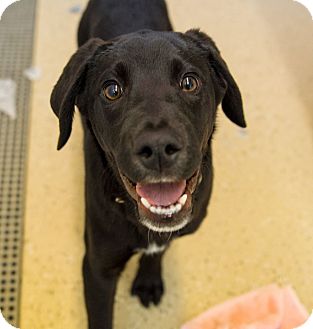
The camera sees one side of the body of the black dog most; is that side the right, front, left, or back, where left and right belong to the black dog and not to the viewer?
front
